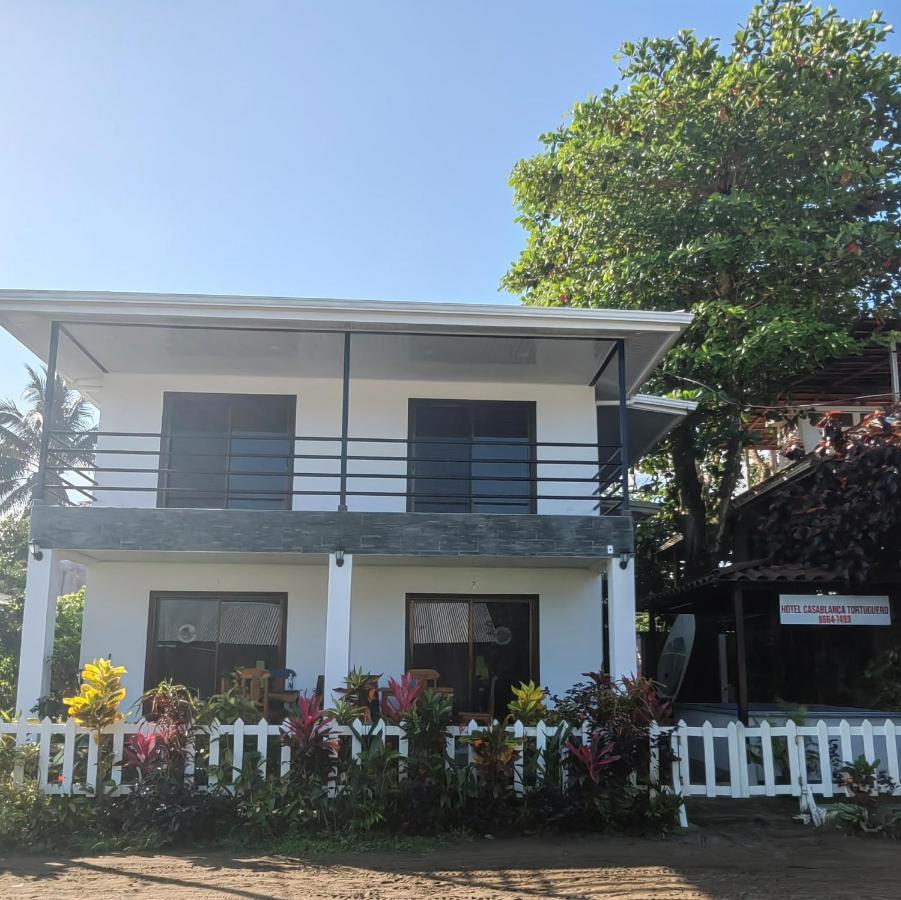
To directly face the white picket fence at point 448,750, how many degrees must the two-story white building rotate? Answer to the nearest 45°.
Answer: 0° — it already faces it

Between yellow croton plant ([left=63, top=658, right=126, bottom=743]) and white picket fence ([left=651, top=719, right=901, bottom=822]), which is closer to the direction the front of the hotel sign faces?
the white picket fence

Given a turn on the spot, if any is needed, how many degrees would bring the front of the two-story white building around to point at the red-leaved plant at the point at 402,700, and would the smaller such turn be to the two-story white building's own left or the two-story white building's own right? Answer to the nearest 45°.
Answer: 0° — it already faces it
